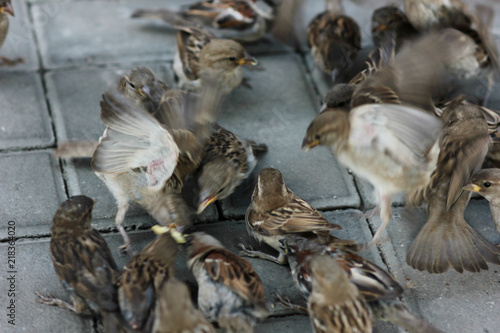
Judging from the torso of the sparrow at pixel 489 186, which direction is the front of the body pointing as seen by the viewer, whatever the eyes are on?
to the viewer's left

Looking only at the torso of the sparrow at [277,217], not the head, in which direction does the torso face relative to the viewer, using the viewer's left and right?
facing away from the viewer and to the left of the viewer

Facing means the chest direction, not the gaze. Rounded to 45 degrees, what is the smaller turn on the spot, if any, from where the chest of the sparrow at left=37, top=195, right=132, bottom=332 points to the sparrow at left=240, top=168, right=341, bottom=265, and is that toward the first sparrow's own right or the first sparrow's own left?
approximately 135° to the first sparrow's own right

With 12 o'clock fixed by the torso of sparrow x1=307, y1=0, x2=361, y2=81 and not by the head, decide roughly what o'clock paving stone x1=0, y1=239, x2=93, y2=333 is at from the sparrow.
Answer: The paving stone is roughly at 1 o'clock from the sparrow.

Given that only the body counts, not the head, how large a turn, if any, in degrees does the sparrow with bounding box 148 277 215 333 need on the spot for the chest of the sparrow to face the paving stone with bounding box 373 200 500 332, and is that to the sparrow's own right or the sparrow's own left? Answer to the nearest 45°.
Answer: approximately 90° to the sparrow's own right

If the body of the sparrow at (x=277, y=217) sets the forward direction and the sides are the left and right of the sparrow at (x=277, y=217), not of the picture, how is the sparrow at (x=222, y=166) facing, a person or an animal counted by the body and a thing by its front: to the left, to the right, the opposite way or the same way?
to the left

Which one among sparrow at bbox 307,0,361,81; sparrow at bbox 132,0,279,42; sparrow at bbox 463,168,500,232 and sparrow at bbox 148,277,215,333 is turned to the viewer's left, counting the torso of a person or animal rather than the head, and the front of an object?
sparrow at bbox 463,168,500,232

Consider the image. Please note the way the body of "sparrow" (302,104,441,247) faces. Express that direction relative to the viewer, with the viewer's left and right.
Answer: facing to the left of the viewer

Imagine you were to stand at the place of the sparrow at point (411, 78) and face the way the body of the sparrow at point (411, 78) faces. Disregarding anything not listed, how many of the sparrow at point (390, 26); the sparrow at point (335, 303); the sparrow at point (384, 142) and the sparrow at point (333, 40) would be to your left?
2

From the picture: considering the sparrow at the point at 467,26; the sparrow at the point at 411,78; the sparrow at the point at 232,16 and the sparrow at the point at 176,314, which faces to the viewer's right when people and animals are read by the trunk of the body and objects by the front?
the sparrow at the point at 232,16

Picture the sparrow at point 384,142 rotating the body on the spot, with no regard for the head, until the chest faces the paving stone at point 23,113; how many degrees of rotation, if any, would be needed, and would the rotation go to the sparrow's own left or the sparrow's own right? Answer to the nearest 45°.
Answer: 0° — it already faces it

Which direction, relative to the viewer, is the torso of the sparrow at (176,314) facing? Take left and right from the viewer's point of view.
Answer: facing away from the viewer

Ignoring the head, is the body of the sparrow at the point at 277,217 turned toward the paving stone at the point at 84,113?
yes
